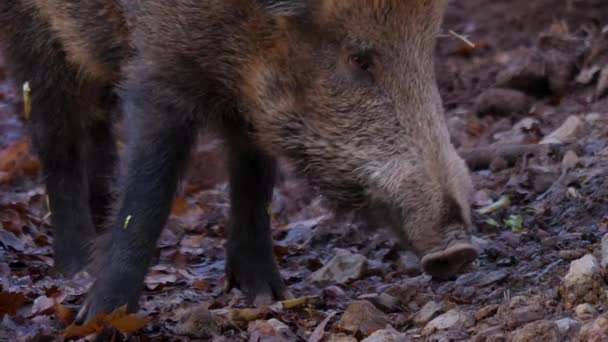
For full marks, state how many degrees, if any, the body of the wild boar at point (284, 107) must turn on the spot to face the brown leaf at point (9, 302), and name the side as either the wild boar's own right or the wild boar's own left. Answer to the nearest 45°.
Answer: approximately 135° to the wild boar's own right

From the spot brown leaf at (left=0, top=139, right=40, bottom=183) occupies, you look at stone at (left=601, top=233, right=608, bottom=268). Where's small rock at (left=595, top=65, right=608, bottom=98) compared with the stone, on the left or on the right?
left

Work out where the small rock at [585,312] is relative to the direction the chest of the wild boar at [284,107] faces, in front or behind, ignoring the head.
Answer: in front

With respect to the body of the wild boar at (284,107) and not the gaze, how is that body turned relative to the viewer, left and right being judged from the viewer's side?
facing the viewer and to the right of the viewer

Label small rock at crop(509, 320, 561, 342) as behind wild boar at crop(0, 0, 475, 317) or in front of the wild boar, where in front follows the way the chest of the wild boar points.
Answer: in front

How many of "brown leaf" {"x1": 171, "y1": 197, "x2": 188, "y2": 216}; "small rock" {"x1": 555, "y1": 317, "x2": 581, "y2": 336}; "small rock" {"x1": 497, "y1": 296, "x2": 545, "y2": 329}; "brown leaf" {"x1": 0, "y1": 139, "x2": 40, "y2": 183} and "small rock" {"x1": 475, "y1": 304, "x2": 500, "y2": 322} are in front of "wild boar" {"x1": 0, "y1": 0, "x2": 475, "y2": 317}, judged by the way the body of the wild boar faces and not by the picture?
3

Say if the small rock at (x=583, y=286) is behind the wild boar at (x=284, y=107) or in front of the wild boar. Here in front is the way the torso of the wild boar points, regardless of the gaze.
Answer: in front

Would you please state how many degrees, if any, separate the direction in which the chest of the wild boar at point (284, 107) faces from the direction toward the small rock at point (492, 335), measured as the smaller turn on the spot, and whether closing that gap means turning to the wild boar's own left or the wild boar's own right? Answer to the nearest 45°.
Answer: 0° — it already faces it

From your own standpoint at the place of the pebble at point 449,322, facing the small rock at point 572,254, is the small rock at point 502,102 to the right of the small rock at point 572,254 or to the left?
left
